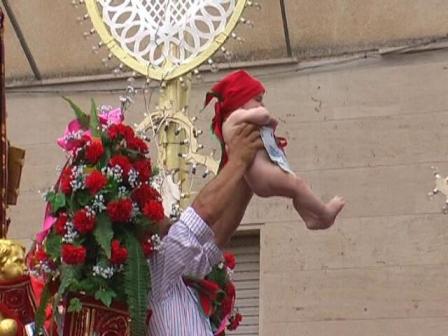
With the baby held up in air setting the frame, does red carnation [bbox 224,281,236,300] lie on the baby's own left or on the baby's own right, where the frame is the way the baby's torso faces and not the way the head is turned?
on the baby's own left

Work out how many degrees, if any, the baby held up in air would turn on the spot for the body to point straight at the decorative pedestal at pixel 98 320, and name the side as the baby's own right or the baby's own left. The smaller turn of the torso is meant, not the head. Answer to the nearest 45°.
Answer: approximately 180°

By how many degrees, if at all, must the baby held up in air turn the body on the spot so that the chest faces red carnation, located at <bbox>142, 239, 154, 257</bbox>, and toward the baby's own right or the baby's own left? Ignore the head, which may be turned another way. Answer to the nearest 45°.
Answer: approximately 180°

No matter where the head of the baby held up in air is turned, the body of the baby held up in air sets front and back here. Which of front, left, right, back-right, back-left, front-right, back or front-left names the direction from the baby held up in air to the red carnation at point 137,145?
back

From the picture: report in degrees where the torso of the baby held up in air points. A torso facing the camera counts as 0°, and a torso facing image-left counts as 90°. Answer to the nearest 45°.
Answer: approximately 270°
